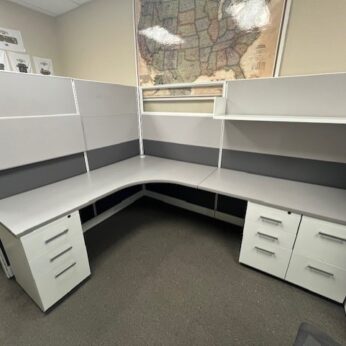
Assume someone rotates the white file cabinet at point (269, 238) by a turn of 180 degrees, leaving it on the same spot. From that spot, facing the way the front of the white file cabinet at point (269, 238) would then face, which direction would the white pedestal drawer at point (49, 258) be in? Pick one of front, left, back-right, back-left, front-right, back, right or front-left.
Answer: back-left

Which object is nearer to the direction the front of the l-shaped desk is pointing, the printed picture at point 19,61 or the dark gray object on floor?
the dark gray object on floor

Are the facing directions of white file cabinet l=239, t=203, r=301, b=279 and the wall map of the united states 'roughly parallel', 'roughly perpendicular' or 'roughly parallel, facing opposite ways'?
roughly parallel

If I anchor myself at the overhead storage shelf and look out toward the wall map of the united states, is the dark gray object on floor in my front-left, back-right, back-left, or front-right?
back-left

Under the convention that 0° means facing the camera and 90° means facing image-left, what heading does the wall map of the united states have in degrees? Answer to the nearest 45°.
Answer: approximately 0°

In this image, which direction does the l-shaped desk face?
toward the camera

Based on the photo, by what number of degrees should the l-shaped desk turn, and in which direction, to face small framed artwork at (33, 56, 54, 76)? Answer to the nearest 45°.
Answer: approximately 135° to its right

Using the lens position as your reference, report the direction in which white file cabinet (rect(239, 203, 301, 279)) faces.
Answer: facing the viewer

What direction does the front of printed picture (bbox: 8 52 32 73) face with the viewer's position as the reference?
facing the viewer and to the right of the viewer

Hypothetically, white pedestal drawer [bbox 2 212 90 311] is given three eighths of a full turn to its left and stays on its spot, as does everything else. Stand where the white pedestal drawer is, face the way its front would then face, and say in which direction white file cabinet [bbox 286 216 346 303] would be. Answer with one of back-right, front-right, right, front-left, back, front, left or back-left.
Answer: back-right

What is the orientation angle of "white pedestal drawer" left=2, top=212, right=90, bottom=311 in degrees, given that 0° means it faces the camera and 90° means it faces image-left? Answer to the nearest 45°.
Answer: approximately 315°

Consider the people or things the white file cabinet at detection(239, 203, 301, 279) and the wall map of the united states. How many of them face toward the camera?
2

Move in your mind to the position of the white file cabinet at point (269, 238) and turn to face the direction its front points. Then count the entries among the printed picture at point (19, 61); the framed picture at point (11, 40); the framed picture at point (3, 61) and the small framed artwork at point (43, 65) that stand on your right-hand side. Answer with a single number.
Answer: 4

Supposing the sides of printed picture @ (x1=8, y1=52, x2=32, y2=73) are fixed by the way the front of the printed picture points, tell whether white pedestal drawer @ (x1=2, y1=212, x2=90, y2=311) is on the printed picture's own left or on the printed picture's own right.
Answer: on the printed picture's own right

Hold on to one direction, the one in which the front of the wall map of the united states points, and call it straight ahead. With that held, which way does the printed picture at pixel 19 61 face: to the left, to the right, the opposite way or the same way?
to the left

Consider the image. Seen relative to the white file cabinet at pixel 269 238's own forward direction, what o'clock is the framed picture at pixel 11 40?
The framed picture is roughly at 3 o'clock from the white file cabinet.

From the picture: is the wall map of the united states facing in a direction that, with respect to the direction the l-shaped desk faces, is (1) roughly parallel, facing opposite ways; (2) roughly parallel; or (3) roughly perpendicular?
roughly parallel
